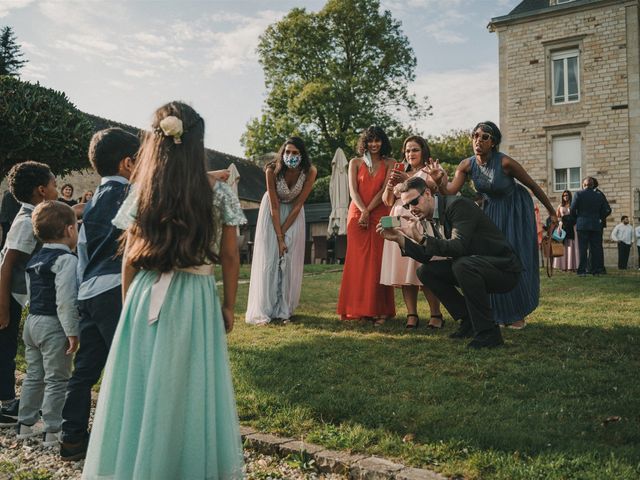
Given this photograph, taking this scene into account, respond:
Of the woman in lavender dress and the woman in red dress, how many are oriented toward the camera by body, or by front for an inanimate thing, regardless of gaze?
2

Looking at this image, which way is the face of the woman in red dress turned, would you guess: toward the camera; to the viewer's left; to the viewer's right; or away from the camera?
toward the camera

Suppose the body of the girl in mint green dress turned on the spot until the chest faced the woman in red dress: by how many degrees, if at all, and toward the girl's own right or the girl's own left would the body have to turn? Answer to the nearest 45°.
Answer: approximately 45° to the girl's own right

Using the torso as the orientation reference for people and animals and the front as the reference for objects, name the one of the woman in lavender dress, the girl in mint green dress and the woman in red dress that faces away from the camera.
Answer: the girl in mint green dress

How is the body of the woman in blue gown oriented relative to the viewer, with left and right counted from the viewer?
facing the viewer and to the left of the viewer

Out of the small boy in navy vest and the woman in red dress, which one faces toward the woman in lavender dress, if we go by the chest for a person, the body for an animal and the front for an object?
the small boy in navy vest

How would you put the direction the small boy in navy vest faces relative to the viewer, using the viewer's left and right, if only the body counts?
facing away from the viewer and to the right of the viewer

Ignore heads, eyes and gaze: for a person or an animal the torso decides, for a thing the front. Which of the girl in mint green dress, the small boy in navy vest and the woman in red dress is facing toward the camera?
the woman in red dress

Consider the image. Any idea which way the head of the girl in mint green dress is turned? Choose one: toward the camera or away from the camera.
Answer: away from the camera

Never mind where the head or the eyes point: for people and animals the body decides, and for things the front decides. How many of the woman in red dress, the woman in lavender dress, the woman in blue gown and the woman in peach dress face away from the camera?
0

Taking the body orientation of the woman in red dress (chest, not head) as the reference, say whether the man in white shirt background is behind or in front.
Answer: behind

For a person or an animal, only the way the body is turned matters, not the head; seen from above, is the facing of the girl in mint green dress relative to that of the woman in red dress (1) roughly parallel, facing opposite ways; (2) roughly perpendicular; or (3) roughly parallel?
roughly parallel, facing opposite ways

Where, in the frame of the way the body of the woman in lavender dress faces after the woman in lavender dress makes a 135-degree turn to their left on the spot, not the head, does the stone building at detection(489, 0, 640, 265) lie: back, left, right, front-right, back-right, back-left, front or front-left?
front

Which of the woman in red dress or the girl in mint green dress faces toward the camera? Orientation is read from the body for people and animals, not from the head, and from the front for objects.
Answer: the woman in red dress

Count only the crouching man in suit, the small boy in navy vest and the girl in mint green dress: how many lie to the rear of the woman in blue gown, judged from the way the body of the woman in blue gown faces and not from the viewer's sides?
0

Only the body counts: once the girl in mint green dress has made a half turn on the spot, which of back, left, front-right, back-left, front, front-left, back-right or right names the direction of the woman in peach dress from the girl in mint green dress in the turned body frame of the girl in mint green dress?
back-left

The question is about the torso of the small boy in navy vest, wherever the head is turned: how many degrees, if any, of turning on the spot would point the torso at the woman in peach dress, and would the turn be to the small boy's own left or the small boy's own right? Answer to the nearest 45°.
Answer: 0° — they already face them

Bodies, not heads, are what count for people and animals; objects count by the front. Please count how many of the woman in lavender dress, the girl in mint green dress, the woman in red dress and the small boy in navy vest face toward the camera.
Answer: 2

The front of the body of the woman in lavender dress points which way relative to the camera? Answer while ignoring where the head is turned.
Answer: toward the camera

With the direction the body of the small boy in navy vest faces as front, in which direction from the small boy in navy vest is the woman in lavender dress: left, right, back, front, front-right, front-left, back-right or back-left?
front

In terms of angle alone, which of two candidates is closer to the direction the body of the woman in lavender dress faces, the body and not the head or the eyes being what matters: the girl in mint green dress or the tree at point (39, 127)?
the girl in mint green dress

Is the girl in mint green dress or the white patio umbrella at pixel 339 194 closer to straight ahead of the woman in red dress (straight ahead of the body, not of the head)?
the girl in mint green dress
